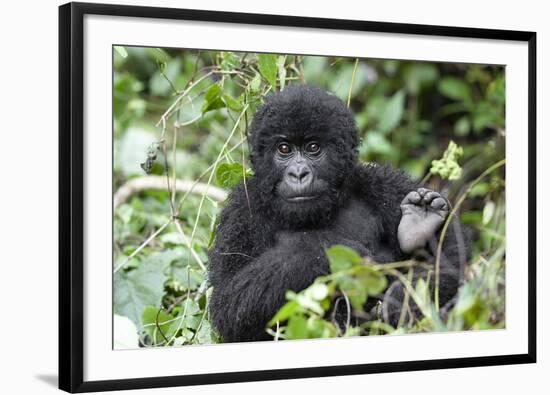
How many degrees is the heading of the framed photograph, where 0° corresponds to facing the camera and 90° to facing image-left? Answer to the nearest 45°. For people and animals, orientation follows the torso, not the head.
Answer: approximately 315°
